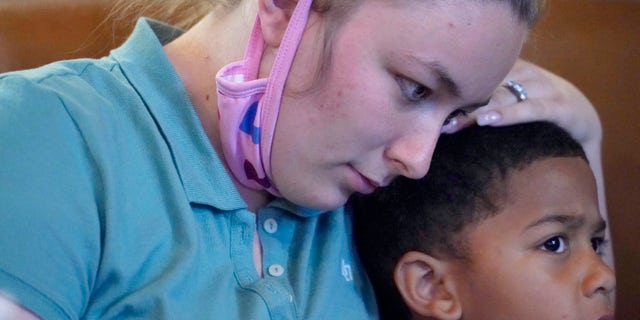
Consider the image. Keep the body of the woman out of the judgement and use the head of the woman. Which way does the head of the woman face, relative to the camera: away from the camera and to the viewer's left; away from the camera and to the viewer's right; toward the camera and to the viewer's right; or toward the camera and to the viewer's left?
toward the camera and to the viewer's right

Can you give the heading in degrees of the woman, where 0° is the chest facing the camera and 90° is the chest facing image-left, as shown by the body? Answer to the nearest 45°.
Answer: approximately 315°
